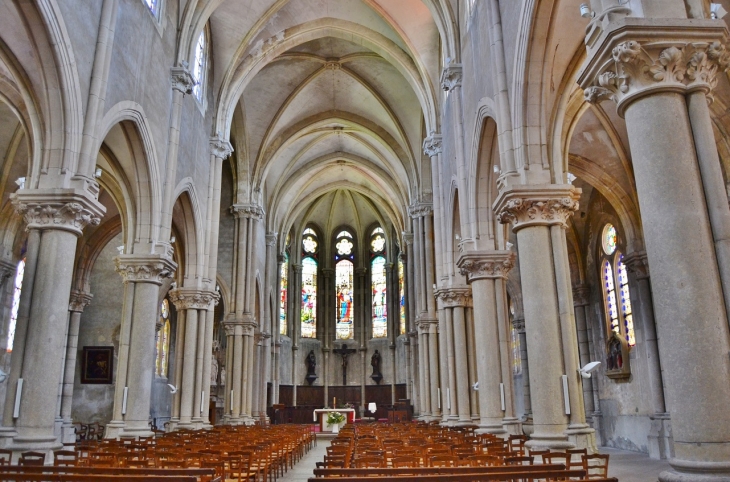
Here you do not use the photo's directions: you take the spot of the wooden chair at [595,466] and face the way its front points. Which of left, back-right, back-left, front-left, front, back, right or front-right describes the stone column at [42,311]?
left

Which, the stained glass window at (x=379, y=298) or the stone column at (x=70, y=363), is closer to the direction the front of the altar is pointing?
the stone column

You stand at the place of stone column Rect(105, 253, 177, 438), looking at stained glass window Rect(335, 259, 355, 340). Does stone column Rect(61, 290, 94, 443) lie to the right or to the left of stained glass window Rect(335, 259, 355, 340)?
left

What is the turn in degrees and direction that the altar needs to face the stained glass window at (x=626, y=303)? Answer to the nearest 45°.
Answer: approximately 45° to its left

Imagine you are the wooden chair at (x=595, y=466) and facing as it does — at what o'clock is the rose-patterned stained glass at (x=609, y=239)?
The rose-patterned stained glass is roughly at 12 o'clock from the wooden chair.

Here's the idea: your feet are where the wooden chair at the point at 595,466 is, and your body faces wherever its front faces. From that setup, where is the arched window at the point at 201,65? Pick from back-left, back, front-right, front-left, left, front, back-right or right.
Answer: front-left

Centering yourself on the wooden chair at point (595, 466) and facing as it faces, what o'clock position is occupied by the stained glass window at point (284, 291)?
The stained glass window is roughly at 11 o'clock from the wooden chair.

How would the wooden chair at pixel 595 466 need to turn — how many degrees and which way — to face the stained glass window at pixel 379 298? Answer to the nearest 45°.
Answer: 0° — it already faces it

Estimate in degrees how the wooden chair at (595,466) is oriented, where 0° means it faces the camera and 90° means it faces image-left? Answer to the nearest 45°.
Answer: approximately 180°

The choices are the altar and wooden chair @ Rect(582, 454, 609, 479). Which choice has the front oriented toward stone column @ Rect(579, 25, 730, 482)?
the altar

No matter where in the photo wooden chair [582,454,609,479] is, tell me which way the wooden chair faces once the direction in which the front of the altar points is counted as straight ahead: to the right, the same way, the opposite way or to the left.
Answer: the opposite way

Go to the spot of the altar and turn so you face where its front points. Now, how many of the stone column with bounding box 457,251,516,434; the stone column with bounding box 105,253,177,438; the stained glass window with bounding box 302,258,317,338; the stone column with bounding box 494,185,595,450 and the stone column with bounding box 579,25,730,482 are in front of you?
4

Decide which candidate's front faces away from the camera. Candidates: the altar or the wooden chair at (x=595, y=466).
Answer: the wooden chair

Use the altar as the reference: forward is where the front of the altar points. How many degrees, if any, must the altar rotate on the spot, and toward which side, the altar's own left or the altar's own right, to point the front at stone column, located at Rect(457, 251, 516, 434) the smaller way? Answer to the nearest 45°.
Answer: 0° — it already faces it

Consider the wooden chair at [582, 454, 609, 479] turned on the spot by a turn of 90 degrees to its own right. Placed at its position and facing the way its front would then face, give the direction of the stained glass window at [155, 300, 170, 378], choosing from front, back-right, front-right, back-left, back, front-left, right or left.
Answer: back-left

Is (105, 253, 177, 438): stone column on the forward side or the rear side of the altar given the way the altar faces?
on the forward side

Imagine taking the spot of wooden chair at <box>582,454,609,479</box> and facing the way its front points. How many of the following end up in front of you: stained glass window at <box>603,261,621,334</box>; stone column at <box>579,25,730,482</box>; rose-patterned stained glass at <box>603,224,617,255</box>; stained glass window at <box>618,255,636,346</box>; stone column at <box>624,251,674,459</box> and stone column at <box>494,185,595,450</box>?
5

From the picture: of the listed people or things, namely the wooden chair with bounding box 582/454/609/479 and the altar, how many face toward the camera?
1
